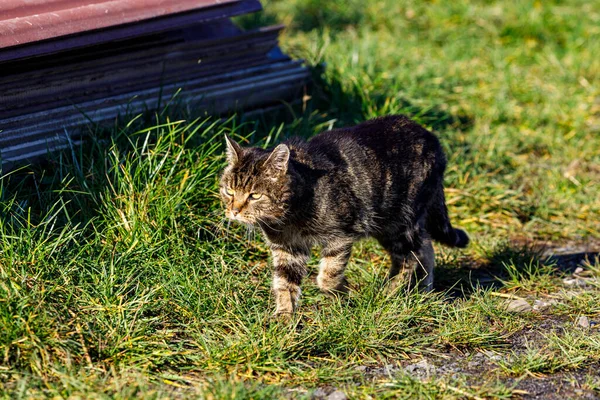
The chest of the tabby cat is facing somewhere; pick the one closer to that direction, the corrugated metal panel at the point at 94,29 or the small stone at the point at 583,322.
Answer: the corrugated metal panel

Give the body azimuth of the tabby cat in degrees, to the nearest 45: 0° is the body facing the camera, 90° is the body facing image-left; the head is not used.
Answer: approximately 45°
